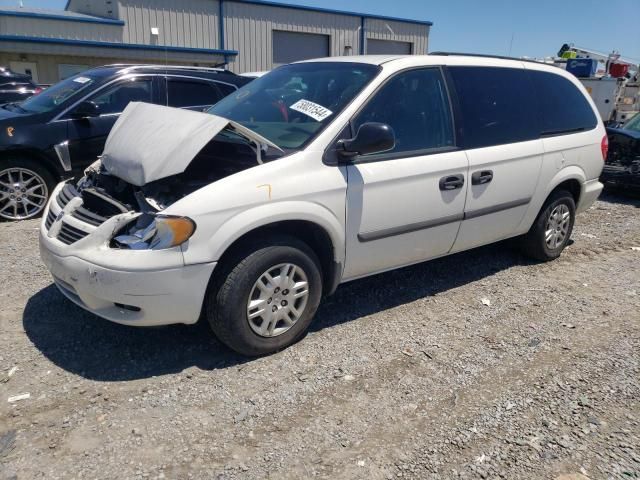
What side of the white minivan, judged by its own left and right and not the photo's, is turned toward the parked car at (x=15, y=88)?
right

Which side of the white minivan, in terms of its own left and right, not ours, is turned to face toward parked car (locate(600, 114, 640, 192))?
back

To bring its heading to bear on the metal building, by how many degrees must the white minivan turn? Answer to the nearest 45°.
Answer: approximately 135° to its right

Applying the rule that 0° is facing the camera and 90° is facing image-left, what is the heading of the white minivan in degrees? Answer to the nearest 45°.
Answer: approximately 45°

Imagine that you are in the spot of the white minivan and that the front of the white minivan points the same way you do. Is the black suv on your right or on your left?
on your right
